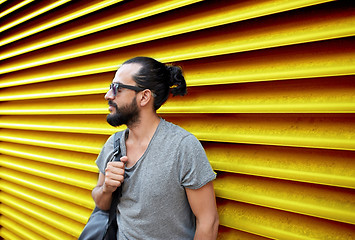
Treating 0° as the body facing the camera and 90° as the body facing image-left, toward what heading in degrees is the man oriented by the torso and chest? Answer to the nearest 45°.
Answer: approximately 45°
